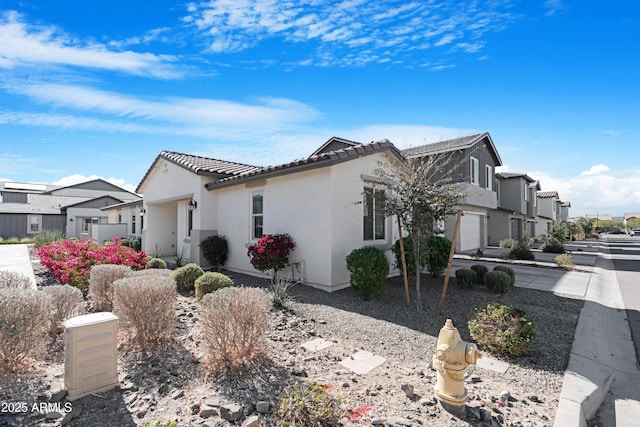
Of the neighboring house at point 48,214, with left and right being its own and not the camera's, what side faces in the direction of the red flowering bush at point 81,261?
front

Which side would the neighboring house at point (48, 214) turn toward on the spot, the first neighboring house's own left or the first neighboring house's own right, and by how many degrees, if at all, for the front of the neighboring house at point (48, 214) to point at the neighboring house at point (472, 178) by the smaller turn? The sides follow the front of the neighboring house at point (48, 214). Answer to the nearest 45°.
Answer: approximately 45° to the first neighboring house's own left

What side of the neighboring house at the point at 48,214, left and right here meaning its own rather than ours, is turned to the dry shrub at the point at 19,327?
front

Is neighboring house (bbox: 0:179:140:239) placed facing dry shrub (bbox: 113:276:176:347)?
yes

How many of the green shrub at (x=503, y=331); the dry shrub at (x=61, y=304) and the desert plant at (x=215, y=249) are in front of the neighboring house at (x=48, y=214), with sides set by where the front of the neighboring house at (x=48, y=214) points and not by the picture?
3

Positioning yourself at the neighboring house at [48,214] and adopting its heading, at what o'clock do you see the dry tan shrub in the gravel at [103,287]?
The dry tan shrub in the gravel is roughly at 12 o'clock from the neighboring house.

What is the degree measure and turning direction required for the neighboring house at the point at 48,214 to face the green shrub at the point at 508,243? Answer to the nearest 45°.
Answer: approximately 45° to its left

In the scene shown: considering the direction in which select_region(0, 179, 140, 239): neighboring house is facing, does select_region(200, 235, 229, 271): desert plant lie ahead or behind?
ahead

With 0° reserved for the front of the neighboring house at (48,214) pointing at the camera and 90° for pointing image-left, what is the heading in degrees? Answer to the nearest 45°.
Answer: approximately 0°

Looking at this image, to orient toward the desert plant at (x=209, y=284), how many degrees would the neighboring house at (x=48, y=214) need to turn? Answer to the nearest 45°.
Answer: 0° — it already faces it

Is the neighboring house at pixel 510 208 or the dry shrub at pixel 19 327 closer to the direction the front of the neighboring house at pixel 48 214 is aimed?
the dry shrub

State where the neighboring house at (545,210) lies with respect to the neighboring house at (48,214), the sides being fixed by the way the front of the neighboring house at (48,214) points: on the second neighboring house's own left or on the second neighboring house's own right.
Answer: on the second neighboring house's own left
